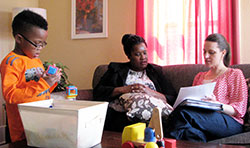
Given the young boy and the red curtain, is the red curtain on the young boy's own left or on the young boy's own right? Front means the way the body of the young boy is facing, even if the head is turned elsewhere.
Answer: on the young boy's own left

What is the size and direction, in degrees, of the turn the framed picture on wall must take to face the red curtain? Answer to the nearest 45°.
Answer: approximately 45° to its left

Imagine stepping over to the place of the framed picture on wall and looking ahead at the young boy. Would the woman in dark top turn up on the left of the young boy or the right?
left

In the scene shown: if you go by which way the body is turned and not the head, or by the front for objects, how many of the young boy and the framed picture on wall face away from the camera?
0

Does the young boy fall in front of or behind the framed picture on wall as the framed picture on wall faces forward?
in front

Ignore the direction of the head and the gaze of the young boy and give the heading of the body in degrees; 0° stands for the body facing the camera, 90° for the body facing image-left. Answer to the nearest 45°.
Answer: approximately 315°

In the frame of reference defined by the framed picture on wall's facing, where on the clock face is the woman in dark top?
The woman in dark top is roughly at 11 o'clock from the framed picture on wall.

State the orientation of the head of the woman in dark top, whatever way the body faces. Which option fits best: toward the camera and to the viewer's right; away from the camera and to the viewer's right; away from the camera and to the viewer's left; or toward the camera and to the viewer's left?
toward the camera and to the viewer's right

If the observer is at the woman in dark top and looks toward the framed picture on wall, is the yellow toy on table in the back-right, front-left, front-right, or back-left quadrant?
back-left

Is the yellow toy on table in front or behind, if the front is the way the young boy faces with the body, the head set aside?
in front

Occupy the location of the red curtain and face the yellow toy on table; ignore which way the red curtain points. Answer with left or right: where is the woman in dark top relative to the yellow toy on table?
right
